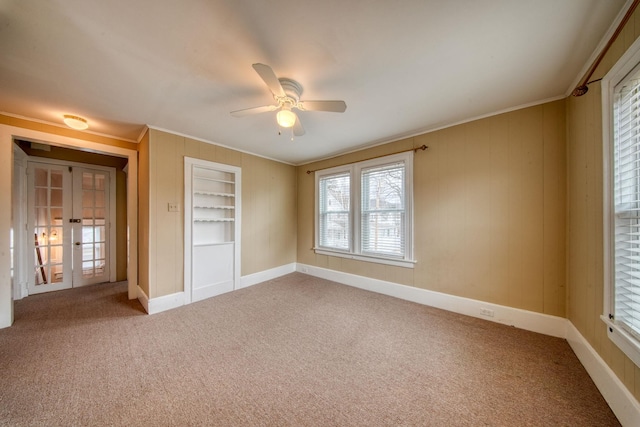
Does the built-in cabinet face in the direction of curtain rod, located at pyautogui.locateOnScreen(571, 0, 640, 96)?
yes

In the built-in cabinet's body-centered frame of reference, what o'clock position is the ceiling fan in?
The ceiling fan is roughly at 1 o'clock from the built-in cabinet.

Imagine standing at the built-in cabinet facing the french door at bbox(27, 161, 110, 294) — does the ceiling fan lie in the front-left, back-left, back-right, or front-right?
back-left

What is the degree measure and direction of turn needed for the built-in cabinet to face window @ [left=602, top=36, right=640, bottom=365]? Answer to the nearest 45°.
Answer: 0° — it already faces it

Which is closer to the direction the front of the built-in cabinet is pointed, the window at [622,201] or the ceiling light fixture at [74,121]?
the window

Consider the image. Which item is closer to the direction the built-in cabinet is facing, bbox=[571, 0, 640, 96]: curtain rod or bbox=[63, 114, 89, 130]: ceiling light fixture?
the curtain rod

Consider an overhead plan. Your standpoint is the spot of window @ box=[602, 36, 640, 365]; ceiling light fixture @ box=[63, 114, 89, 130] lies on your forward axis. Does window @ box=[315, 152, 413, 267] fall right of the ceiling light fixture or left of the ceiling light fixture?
right

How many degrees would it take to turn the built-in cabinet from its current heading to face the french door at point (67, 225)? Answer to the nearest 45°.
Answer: approximately 180°

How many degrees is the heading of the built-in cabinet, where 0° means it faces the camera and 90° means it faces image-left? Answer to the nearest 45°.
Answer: approximately 315°
